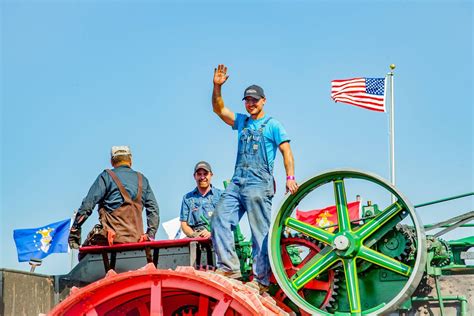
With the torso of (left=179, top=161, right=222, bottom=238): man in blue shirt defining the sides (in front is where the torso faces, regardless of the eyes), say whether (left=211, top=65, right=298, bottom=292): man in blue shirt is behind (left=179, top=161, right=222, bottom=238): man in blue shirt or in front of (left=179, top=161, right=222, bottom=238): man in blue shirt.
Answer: in front

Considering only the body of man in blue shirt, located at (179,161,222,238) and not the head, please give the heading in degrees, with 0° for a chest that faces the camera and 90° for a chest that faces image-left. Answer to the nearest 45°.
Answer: approximately 0°

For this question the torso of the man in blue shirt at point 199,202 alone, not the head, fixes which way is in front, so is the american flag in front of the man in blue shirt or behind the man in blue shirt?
behind

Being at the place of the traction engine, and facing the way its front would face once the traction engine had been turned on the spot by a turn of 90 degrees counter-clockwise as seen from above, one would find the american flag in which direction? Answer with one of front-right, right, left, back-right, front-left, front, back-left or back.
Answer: front

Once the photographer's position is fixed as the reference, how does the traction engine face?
facing to the right of the viewer

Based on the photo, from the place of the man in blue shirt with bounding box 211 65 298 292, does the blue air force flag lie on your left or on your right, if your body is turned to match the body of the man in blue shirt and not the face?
on your right

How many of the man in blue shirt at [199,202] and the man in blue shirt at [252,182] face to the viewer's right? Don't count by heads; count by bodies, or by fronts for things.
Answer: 0

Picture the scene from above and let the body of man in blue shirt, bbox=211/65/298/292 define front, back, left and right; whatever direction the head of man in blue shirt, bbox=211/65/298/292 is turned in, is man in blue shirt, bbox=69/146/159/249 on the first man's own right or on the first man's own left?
on the first man's own right

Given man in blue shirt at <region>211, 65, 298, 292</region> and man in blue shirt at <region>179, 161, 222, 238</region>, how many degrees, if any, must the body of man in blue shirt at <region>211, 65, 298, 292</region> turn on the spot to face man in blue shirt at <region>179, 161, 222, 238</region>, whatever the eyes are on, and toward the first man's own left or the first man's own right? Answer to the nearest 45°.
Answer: approximately 135° to the first man's own right

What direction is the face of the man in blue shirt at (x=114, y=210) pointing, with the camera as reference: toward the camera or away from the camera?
away from the camera

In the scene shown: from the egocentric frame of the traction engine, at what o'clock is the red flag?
The red flag is roughly at 9 o'clock from the traction engine.
